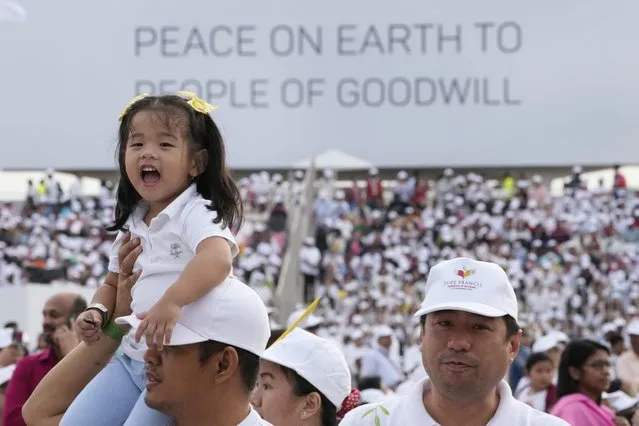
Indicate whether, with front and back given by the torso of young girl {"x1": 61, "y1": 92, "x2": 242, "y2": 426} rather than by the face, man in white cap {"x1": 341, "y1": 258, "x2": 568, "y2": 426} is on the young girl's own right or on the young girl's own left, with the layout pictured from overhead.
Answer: on the young girl's own left

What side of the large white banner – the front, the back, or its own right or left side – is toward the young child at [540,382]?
front

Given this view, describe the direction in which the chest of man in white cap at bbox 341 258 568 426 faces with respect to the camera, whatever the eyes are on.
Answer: toward the camera

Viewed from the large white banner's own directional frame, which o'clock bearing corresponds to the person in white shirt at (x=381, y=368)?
The person in white shirt is roughly at 12 o'clock from the large white banner.

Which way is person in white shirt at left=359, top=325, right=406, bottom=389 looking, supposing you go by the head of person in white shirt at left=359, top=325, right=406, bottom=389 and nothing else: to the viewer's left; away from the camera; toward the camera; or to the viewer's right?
toward the camera

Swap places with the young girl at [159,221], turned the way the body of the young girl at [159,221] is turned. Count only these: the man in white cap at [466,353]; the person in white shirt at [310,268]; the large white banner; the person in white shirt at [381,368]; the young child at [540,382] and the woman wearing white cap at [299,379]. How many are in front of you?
0

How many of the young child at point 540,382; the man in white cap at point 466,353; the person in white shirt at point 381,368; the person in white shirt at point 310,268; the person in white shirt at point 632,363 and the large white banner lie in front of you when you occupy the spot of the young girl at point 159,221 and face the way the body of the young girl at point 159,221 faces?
0

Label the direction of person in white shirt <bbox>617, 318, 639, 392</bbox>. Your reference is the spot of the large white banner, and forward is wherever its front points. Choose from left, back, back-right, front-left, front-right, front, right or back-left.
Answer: front

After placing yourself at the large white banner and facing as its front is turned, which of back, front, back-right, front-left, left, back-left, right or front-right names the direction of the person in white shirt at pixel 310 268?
front

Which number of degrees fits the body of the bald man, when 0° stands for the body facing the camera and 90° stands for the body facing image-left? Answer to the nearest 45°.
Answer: approximately 45°

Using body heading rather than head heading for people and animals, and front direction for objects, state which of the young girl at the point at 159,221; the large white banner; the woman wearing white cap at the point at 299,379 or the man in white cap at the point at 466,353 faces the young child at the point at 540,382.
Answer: the large white banner

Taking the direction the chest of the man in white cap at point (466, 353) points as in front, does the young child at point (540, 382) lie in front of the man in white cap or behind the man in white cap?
behind

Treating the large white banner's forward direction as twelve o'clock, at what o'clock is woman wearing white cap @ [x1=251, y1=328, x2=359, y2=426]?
The woman wearing white cap is roughly at 12 o'clock from the large white banner.

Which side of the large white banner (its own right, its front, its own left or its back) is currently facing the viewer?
front

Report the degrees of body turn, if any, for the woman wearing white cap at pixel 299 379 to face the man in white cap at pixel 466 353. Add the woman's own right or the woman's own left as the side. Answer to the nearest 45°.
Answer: approximately 135° to the woman's own left

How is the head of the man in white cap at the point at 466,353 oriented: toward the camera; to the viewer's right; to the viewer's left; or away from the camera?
toward the camera
